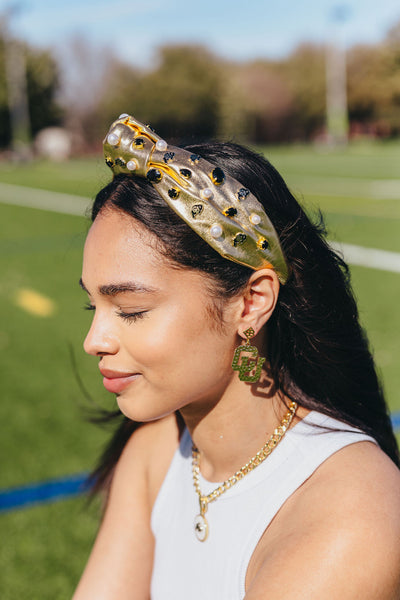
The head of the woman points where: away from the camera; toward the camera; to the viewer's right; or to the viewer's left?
to the viewer's left

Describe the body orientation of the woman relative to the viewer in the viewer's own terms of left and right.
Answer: facing the viewer and to the left of the viewer
